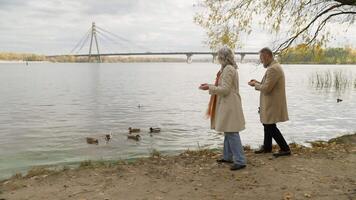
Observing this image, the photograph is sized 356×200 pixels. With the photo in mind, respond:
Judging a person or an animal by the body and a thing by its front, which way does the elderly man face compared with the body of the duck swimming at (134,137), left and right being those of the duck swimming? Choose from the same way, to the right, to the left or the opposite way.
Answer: the opposite way

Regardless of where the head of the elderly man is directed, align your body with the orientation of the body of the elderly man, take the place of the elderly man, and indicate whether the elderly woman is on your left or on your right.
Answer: on your left

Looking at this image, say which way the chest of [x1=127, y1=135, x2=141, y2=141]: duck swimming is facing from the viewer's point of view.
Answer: to the viewer's right

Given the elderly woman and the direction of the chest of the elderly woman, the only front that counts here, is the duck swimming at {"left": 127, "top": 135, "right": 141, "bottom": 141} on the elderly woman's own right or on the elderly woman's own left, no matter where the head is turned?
on the elderly woman's own right

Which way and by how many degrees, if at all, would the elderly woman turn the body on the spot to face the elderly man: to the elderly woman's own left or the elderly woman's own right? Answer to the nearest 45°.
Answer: approximately 135° to the elderly woman's own right

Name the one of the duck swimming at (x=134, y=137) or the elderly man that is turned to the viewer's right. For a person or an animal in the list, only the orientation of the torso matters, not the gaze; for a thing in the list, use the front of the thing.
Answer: the duck swimming

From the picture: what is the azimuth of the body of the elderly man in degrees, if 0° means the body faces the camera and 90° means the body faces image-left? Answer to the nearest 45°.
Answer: approximately 90°

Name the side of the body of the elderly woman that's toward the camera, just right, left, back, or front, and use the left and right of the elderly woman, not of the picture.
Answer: left

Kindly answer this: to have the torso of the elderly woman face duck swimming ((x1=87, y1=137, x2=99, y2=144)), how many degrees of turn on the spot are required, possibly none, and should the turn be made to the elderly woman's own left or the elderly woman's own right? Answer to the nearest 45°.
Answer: approximately 45° to the elderly woman's own right

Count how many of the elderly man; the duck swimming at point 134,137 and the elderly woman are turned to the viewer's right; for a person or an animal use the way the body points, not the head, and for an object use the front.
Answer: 1
